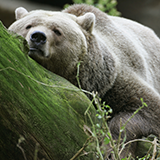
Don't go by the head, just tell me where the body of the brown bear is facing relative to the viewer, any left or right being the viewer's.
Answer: facing the viewer and to the left of the viewer
